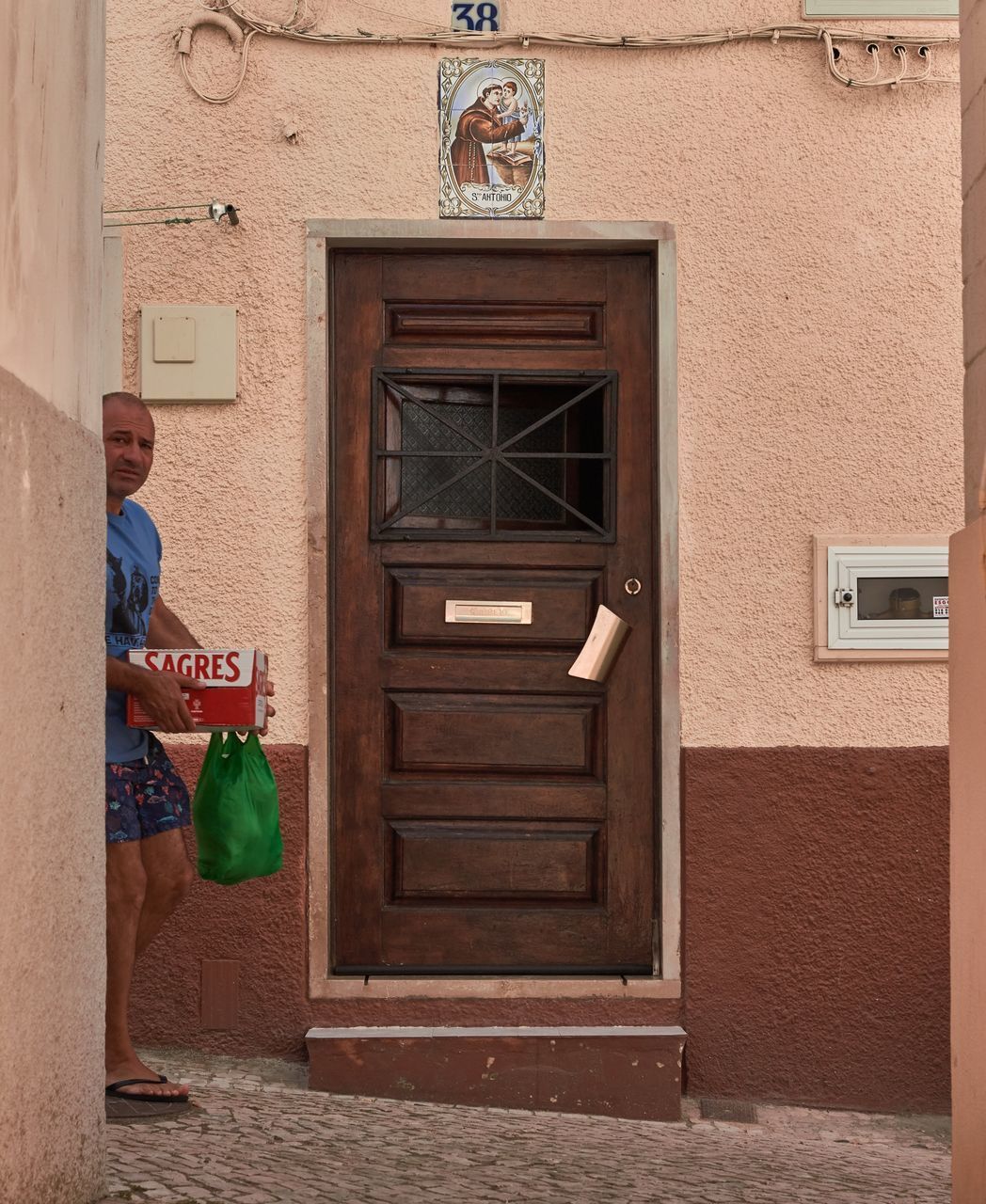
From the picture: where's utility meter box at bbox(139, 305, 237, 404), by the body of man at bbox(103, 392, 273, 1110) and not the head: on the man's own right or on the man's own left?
on the man's own left

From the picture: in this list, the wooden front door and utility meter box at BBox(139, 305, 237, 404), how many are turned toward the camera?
2

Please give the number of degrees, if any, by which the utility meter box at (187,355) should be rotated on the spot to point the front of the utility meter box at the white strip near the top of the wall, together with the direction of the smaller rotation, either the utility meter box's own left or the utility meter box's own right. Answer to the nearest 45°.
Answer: approximately 90° to the utility meter box's own left

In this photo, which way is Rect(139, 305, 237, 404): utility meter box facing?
toward the camera

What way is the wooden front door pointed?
toward the camera

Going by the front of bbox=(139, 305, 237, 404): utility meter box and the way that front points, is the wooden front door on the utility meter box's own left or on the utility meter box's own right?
on the utility meter box's own left

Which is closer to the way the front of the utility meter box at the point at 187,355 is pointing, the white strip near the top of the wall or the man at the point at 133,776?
the man

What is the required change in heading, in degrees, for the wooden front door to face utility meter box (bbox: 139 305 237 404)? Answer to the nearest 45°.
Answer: approximately 90° to its right

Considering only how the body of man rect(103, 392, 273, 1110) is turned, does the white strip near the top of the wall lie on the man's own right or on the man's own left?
on the man's own left

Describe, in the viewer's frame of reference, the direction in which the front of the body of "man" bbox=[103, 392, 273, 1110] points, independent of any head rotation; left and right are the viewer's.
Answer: facing the viewer and to the right of the viewer
